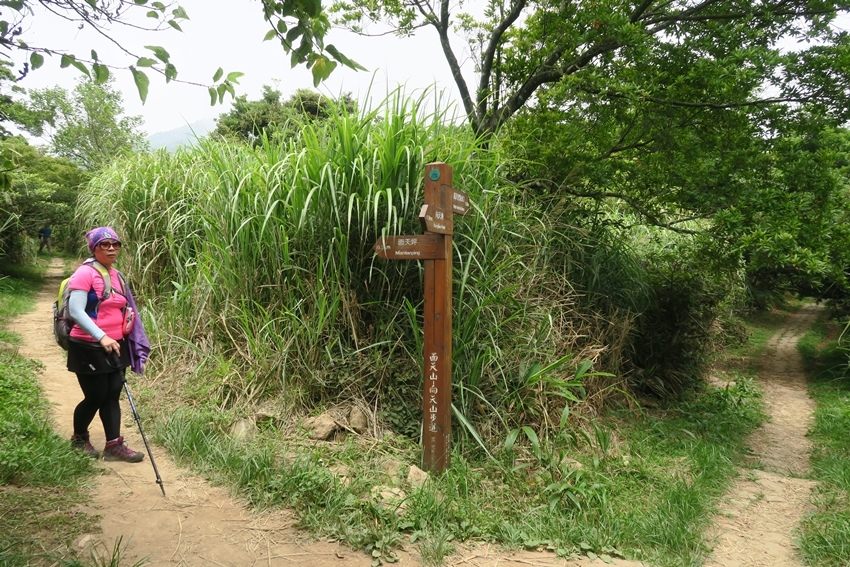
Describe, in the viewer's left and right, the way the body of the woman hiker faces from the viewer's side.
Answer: facing the viewer and to the right of the viewer

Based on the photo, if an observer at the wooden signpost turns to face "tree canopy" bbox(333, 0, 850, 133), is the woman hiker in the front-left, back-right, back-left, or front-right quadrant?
back-left

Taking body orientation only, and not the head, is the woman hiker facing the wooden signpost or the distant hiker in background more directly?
the wooden signpost

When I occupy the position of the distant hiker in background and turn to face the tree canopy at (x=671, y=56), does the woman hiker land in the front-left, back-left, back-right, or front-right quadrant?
front-right

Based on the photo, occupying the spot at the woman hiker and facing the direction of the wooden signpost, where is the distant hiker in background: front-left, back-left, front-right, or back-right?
back-left

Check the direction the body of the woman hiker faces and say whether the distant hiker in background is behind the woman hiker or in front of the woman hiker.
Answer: behind
